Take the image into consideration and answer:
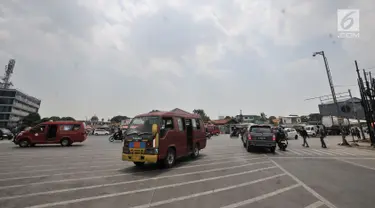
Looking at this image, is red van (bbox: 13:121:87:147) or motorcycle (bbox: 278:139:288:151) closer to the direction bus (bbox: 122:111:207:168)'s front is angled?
the red van

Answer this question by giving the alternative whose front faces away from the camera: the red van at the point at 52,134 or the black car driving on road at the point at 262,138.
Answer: the black car driving on road

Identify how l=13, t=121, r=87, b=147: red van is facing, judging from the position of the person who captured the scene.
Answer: facing to the left of the viewer

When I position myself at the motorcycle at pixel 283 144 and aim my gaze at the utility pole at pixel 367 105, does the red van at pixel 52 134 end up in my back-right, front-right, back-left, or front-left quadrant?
back-left

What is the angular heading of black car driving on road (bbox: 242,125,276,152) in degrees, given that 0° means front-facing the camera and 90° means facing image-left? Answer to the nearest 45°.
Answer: approximately 180°

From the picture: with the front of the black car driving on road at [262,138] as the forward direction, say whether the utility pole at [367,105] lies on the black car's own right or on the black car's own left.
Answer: on the black car's own right
